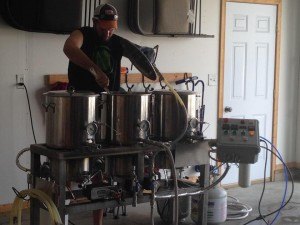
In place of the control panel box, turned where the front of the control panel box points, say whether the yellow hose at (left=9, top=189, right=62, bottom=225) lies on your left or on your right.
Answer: on your right

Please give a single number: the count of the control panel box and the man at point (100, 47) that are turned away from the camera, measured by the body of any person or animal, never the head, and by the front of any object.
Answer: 0

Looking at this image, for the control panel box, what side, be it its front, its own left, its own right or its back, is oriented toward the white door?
back

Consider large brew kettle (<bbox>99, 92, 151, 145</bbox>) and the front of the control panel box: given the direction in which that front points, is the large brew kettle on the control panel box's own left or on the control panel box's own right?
on the control panel box's own right

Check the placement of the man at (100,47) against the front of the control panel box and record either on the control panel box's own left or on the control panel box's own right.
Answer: on the control panel box's own right

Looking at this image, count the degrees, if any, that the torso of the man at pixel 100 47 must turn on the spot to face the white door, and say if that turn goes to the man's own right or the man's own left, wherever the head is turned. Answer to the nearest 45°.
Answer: approximately 90° to the man's own left

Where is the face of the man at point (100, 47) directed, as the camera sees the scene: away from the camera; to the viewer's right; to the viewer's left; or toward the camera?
toward the camera

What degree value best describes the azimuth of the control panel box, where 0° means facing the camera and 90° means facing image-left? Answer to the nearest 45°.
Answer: approximately 0°

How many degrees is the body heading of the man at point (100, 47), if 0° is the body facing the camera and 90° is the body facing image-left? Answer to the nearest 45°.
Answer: approximately 315°

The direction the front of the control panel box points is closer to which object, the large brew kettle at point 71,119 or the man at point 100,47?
the large brew kettle

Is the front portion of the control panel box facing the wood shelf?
no

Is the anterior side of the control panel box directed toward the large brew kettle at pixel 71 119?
no

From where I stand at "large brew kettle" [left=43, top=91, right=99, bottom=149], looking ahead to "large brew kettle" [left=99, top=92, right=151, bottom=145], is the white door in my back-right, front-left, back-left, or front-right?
front-left
